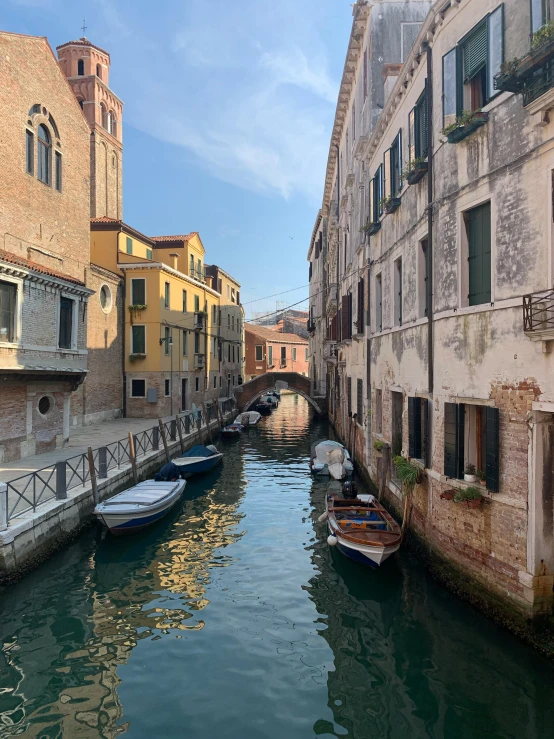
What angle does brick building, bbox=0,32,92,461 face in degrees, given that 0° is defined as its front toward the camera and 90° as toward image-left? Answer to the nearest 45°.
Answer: approximately 315°

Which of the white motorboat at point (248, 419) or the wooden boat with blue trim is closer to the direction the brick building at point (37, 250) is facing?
the wooden boat with blue trim

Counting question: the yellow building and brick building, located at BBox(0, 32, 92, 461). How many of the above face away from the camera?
0

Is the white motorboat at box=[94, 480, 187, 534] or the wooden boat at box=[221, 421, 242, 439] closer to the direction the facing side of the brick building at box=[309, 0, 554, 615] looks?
the white motorboat

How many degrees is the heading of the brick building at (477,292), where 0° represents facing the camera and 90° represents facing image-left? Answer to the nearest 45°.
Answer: approximately 45°

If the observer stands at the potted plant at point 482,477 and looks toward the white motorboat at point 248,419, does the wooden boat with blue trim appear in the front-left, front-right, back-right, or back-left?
front-left

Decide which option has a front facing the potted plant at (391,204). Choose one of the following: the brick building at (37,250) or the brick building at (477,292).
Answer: the brick building at (37,250)

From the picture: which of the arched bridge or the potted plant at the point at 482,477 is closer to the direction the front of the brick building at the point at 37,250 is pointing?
the potted plant

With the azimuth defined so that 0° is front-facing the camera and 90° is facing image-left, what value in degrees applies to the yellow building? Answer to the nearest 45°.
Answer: approximately 315°

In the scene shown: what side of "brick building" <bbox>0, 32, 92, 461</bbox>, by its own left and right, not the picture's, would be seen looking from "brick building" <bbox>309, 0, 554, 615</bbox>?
front

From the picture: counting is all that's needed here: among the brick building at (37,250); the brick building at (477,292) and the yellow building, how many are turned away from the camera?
0

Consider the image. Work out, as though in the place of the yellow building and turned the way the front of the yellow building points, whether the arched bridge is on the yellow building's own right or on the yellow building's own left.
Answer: on the yellow building's own left

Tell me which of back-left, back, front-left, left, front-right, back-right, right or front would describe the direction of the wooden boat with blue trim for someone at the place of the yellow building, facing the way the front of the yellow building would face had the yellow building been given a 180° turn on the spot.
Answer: back-left

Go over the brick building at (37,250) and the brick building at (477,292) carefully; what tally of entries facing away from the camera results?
0

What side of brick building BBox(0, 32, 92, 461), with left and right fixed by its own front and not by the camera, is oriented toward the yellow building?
left
